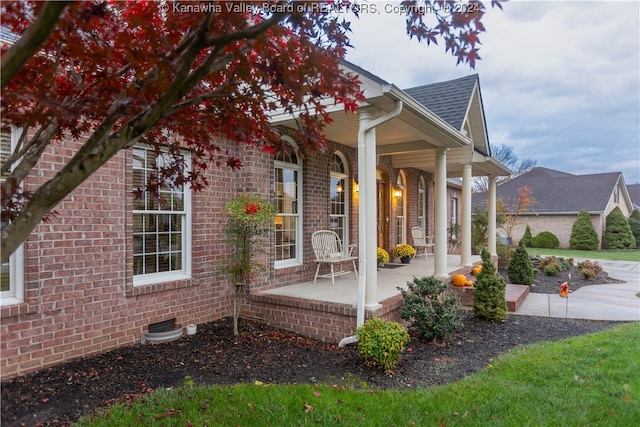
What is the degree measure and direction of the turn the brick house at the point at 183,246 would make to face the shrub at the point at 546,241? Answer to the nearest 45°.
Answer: approximately 90° to its left

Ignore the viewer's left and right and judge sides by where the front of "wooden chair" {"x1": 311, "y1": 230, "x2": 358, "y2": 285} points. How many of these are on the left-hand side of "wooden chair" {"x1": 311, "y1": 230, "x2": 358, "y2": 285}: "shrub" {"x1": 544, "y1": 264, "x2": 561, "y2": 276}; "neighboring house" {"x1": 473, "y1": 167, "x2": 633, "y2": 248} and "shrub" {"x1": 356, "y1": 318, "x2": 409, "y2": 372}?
2

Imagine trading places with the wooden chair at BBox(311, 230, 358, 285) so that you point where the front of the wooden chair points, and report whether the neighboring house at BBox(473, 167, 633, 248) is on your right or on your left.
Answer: on your left

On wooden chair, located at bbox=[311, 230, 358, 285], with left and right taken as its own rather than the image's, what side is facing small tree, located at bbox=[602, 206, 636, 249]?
left

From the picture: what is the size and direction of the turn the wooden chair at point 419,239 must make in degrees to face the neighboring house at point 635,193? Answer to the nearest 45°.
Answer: approximately 90° to its left

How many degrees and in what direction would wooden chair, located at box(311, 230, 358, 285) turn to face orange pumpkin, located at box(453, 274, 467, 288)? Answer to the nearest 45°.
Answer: approximately 45° to its left

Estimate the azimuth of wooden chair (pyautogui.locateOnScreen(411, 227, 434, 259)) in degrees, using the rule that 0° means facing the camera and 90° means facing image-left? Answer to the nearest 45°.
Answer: approximately 315°

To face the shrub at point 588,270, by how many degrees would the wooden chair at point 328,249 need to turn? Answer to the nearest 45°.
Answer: approximately 90° to its left

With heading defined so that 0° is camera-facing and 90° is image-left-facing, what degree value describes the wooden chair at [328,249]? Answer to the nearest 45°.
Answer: approximately 315°
